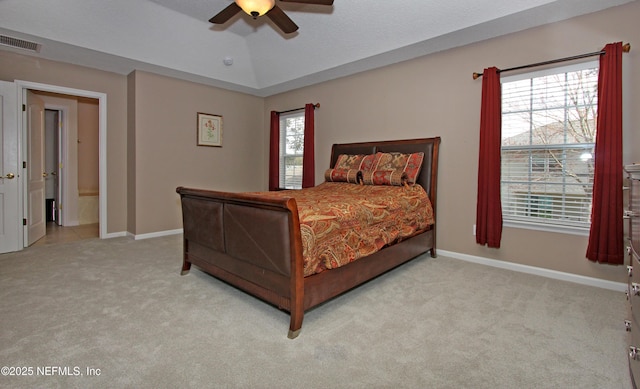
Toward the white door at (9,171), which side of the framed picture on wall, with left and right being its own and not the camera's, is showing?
right

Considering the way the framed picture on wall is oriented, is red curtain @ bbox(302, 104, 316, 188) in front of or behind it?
in front

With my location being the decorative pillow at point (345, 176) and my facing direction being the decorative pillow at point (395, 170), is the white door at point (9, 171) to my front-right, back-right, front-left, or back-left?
back-right

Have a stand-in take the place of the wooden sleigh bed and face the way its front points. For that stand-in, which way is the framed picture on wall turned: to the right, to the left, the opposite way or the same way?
to the left

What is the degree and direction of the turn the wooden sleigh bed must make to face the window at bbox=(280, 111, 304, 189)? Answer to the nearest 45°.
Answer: approximately 135° to its right

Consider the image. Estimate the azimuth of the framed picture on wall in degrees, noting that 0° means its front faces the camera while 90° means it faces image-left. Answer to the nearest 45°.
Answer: approximately 315°

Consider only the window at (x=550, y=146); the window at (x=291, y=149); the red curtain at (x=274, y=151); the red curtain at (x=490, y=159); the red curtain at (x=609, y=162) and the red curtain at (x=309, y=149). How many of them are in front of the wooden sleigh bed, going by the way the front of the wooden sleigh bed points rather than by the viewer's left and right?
0

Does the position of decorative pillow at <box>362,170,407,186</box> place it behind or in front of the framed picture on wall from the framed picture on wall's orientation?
in front

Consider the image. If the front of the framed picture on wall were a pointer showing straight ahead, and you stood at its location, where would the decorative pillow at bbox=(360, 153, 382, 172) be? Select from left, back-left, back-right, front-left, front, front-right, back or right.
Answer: front

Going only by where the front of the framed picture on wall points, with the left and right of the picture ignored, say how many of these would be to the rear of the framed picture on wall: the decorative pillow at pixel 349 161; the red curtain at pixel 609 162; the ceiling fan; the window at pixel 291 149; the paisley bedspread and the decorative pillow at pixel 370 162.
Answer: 0

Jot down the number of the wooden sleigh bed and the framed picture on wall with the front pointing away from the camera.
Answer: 0

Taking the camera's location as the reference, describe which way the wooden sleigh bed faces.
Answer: facing the viewer and to the left of the viewer

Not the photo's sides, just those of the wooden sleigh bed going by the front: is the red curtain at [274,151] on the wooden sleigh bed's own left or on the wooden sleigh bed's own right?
on the wooden sleigh bed's own right
